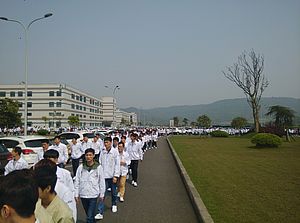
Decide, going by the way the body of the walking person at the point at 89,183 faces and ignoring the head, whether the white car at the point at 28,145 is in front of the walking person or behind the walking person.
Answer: behind

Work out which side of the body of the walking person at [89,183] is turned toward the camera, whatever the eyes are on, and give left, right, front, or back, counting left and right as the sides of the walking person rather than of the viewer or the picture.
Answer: front

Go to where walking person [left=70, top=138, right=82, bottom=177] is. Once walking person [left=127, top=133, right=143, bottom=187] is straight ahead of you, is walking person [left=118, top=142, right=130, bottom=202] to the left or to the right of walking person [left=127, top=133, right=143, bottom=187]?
right

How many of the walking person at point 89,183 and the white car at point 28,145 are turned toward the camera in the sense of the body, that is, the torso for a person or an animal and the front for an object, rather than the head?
1

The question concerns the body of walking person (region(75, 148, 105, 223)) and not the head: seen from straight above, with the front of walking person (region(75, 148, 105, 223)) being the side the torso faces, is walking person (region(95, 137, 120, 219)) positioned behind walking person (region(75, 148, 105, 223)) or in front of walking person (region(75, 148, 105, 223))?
behind

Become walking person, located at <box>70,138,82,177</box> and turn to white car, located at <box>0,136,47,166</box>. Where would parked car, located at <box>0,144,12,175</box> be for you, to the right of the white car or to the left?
left

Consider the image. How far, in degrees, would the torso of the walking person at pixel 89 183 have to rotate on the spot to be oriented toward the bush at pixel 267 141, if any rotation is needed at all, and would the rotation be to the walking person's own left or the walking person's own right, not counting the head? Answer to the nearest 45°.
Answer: approximately 135° to the walking person's own left

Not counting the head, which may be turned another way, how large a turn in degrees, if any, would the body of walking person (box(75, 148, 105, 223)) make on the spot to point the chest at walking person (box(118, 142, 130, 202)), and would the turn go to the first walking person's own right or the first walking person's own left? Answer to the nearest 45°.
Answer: approximately 180°

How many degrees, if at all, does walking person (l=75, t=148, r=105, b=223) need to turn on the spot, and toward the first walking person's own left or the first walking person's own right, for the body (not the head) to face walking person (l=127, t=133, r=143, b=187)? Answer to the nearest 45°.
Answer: approximately 180°

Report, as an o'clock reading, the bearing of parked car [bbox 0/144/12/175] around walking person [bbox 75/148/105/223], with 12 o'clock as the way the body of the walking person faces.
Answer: The parked car is roughly at 5 o'clock from the walking person.
